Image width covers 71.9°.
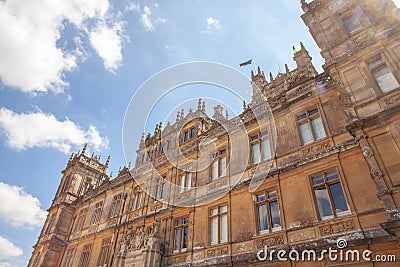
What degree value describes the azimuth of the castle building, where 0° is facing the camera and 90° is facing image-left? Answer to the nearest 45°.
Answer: approximately 45°

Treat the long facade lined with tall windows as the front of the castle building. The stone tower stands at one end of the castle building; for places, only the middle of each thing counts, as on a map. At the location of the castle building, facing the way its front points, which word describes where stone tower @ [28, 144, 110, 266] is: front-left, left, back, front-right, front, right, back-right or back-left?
right
